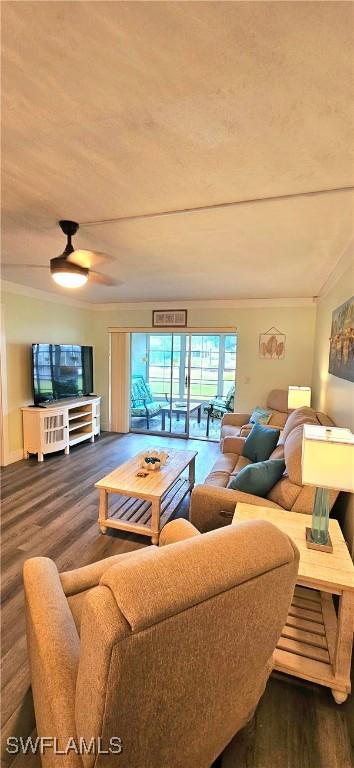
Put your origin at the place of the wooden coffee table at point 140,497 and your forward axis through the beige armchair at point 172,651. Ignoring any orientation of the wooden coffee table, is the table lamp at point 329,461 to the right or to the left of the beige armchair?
left

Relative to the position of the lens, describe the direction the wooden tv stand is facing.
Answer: facing the viewer and to the right of the viewer

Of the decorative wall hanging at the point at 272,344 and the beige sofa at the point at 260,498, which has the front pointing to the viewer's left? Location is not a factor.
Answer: the beige sofa

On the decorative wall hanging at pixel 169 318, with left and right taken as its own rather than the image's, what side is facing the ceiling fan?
front

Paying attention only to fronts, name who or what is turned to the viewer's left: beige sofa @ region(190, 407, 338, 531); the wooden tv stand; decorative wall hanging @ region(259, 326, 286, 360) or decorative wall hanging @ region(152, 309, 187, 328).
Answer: the beige sofa

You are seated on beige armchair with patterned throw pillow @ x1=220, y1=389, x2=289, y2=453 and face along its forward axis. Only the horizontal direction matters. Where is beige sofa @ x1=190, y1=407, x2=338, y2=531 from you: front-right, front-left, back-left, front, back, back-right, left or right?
front-left

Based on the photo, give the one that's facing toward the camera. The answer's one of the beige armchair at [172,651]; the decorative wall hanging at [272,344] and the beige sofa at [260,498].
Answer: the decorative wall hanging

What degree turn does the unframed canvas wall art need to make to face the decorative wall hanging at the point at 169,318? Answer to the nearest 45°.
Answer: approximately 45° to its right

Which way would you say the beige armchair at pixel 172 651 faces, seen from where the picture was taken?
facing away from the viewer and to the left of the viewer

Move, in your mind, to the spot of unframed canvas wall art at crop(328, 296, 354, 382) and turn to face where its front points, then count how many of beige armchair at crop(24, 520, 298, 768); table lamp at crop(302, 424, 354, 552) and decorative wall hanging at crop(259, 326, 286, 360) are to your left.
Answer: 2

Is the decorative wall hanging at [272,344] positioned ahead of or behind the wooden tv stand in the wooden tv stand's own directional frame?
ahead

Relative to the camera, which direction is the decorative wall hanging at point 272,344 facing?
toward the camera

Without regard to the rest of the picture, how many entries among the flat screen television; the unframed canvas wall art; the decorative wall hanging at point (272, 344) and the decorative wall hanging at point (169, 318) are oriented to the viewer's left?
1

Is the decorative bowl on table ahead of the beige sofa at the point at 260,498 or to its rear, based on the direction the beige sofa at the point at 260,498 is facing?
ahead

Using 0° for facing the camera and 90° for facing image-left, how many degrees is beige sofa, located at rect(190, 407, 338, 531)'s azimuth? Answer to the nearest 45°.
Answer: approximately 90°

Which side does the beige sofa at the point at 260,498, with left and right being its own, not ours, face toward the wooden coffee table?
front

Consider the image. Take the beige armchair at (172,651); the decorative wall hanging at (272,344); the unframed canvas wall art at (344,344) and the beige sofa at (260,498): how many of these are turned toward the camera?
1
